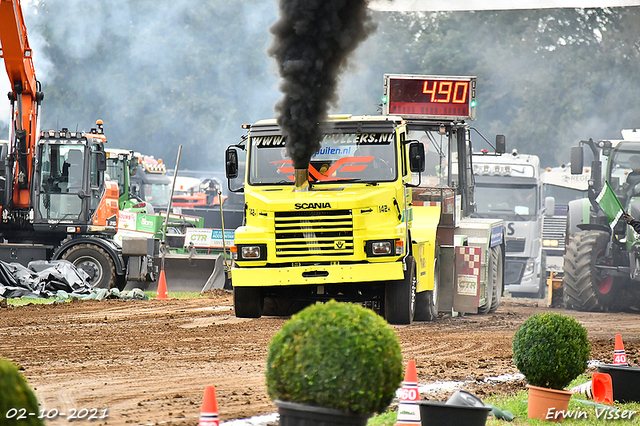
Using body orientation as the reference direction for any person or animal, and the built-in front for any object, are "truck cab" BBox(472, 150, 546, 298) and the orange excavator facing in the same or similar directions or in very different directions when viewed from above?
same or similar directions

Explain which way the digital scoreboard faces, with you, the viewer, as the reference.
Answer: facing the viewer

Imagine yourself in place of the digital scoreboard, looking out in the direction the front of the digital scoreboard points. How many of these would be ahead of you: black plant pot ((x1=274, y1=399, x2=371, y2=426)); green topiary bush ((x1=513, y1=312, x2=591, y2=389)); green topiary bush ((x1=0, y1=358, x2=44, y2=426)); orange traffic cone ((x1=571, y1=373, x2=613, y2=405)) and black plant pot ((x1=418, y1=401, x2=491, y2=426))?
5

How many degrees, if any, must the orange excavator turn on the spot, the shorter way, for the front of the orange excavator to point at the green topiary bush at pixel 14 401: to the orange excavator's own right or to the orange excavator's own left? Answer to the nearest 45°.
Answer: approximately 45° to the orange excavator's own left

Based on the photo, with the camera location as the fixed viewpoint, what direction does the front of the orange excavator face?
facing the viewer and to the left of the viewer

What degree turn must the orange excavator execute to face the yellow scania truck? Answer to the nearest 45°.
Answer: approximately 90° to its left

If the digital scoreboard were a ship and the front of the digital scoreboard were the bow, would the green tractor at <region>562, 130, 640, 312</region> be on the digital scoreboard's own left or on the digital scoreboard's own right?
on the digital scoreboard's own left

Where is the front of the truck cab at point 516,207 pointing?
toward the camera

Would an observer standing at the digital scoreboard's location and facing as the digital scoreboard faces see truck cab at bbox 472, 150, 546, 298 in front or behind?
behind

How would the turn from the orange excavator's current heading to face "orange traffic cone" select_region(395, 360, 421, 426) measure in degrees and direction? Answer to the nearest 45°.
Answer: approximately 45° to its left

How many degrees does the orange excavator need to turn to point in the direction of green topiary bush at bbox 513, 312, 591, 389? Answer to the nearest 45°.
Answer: approximately 45° to its left

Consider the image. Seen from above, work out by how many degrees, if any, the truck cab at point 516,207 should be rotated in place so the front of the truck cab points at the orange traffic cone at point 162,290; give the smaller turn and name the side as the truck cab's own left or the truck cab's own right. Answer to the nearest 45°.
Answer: approximately 45° to the truck cab's own right

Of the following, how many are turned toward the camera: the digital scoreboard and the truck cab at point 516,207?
2

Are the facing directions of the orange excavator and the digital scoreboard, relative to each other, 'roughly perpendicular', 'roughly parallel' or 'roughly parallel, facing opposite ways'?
roughly parallel

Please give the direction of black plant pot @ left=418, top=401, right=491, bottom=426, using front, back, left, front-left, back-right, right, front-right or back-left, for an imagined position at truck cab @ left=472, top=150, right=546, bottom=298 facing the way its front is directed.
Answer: front

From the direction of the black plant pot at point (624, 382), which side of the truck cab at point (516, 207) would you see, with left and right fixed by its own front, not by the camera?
front

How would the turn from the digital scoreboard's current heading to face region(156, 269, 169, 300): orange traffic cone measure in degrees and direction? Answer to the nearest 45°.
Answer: approximately 135° to its right
